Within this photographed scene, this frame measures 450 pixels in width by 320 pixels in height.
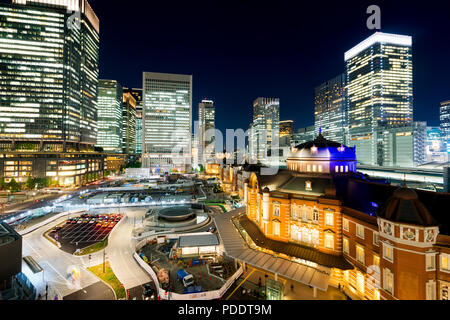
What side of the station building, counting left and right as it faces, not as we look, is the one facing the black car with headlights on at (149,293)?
front

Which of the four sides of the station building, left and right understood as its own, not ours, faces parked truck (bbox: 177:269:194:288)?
front

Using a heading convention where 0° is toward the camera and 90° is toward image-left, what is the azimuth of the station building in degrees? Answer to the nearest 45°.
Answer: approximately 45°
